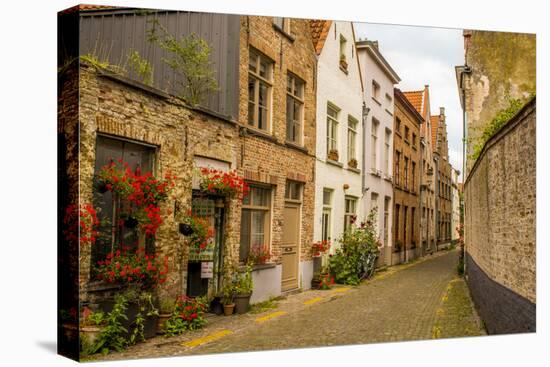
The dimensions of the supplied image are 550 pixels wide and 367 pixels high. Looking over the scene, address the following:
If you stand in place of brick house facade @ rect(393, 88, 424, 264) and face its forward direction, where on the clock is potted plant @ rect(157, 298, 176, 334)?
The potted plant is roughly at 4 o'clock from the brick house facade.

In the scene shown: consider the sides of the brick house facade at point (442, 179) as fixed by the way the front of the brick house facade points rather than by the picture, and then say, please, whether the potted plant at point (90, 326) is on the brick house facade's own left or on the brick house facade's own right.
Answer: on the brick house facade's own right

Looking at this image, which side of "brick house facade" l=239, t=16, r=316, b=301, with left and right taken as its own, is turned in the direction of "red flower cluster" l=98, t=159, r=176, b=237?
right

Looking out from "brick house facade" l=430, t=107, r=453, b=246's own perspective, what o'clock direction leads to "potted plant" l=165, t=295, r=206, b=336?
The potted plant is roughly at 4 o'clock from the brick house facade.

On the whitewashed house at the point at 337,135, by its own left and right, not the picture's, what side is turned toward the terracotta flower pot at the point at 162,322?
right

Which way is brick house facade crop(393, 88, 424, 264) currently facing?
to the viewer's right

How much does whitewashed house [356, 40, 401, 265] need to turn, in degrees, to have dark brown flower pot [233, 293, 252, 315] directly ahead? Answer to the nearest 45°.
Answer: approximately 90° to its right

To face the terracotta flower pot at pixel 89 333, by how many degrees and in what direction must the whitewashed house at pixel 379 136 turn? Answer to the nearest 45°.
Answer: approximately 90° to its right

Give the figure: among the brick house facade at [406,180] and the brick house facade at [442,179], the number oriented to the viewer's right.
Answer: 2

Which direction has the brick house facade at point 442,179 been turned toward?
to the viewer's right
